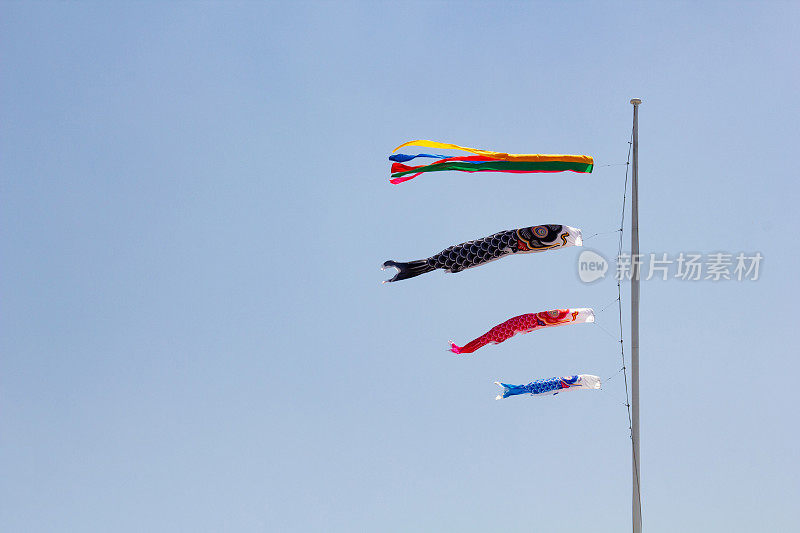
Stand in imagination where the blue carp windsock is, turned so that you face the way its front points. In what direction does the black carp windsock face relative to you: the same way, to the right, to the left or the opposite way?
the same way

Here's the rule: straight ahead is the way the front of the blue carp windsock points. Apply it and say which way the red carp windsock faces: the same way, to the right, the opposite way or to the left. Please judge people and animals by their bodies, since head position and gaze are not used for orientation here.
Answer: the same way

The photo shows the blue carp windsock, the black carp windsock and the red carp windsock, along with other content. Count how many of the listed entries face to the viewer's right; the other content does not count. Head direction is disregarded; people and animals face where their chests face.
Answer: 3

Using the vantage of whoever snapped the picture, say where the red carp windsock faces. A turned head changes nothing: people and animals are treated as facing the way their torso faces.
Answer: facing to the right of the viewer

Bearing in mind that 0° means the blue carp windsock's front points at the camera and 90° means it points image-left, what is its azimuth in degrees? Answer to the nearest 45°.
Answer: approximately 270°

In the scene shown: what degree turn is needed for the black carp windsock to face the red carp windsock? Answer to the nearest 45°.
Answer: approximately 45° to its left

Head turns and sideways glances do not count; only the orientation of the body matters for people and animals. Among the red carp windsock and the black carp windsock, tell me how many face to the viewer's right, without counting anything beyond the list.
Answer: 2

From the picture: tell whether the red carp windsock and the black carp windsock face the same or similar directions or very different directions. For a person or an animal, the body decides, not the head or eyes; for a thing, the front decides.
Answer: same or similar directions

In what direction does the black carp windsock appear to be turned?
to the viewer's right
